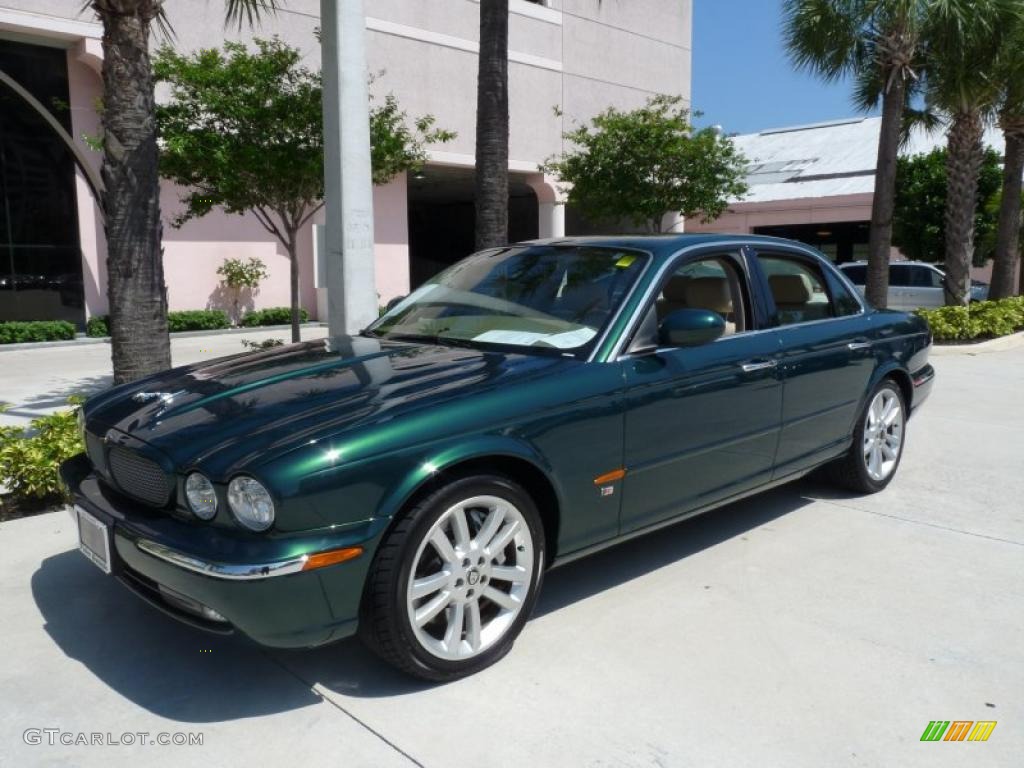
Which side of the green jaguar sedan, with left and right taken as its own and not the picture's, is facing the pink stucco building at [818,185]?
back

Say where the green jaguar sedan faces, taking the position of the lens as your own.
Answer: facing the viewer and to the left of the viewer

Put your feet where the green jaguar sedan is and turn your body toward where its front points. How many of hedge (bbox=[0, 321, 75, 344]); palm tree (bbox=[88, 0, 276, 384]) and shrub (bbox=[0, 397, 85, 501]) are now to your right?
3

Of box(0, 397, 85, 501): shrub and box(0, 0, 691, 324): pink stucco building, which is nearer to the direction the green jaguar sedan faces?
the shrub

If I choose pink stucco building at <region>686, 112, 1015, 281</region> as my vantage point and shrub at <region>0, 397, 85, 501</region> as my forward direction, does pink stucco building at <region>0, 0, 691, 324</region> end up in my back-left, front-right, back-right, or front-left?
front-right

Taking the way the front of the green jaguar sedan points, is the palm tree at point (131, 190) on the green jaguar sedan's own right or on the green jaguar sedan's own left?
on the green jaguar sedan's own right

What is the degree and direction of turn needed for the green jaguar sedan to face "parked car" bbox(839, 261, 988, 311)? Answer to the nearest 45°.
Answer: approximately 180°

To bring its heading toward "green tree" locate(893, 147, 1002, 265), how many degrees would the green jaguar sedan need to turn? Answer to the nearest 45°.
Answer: approximately 180°

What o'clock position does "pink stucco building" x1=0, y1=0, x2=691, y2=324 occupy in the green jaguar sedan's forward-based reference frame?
The pink stucco building is roughly at 4 o'clock from the green jaguar sedan.

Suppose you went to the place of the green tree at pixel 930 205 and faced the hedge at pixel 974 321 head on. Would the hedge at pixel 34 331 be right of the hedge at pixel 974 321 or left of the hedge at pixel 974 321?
right

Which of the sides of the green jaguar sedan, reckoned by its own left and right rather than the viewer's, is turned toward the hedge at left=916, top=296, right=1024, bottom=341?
back

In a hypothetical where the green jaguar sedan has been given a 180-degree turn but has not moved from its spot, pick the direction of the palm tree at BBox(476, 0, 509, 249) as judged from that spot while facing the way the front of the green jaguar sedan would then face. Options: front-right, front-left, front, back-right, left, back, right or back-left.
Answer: front-left

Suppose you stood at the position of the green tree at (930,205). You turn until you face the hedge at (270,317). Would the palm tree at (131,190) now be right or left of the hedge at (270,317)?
left

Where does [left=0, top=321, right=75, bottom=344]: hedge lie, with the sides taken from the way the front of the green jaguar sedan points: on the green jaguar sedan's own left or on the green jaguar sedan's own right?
on the green jaguar sedan's own right

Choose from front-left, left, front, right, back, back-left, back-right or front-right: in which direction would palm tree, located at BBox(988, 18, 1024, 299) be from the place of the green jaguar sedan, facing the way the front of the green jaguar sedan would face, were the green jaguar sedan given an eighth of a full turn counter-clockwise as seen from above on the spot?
back-left

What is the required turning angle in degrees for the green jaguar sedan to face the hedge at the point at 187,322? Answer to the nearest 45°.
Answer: approximately 90° to its right
